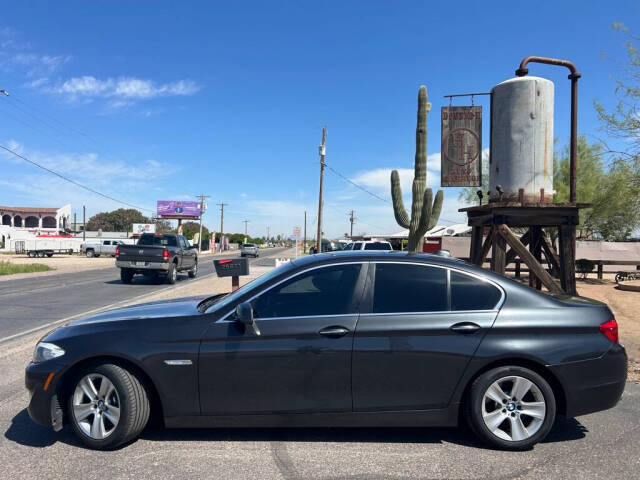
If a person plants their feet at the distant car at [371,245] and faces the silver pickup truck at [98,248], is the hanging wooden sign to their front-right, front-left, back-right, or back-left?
back-left

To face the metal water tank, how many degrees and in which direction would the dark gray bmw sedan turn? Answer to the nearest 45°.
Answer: approximately 135° to its right

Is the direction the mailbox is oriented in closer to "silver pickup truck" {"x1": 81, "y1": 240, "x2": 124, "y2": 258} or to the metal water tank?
the silver pickup truck

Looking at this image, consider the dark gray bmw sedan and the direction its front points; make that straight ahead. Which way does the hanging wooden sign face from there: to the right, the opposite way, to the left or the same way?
to the left

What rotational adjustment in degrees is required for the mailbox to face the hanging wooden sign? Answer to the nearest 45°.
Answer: approximately 135° to its right

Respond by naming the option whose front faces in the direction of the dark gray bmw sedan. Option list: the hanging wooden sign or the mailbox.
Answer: the hanging wooden sign

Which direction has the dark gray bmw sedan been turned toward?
to the viewer's left

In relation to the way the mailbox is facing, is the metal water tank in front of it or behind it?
behind

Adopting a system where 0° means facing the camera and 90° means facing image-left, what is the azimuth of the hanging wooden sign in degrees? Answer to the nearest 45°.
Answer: approximately 0°

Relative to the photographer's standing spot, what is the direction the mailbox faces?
facing to the left of the viewer

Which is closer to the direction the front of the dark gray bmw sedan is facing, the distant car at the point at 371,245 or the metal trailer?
the metal trailer
